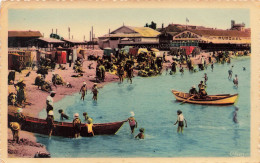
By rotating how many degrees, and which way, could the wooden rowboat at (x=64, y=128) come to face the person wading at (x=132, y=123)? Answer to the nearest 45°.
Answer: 0° — it already faces them

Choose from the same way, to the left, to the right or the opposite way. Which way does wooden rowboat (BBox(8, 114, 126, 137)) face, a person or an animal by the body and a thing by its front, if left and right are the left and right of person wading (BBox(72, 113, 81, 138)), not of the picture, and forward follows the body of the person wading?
to the right

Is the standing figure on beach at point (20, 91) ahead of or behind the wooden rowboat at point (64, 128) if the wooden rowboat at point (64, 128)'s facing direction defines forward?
behind

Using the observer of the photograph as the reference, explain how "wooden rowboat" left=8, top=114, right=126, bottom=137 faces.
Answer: facing to the right of the viewer
